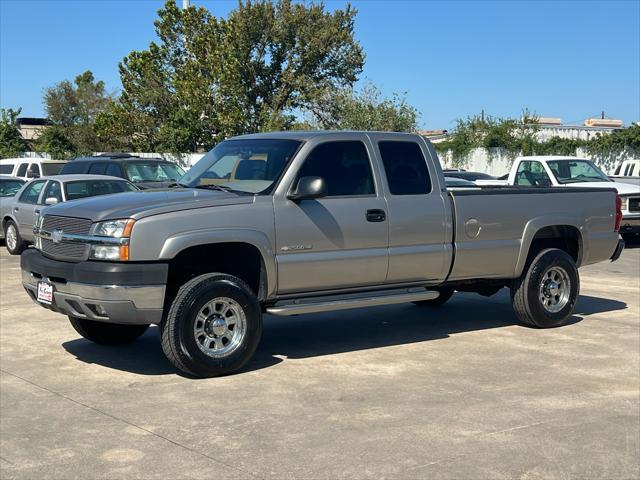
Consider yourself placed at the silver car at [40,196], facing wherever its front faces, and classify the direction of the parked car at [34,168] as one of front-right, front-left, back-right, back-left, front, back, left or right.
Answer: back-left

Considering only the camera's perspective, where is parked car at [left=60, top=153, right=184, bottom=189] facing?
facing the viewer and to the right of the viewer

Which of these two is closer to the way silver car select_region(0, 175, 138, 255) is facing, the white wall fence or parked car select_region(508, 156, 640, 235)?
the parked car

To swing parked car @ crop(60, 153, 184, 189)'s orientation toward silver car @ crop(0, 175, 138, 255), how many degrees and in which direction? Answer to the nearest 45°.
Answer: approximately 90° to its right

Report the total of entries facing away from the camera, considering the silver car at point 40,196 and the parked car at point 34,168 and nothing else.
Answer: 0

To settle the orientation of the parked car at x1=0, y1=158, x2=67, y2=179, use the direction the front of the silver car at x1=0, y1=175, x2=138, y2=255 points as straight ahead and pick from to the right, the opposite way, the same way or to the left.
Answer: the same way

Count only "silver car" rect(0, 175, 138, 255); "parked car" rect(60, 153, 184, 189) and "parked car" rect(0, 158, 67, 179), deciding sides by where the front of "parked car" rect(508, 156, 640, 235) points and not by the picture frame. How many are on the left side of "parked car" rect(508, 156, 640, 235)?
0

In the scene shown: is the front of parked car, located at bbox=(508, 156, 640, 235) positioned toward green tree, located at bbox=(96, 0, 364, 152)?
no

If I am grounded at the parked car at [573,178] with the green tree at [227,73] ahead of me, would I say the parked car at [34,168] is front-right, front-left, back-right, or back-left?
front-left

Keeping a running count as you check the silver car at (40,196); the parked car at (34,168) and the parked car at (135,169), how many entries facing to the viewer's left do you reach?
0

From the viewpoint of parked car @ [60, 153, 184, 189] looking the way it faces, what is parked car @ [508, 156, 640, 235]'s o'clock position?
parked car @ [508, 156, 640, 235] is roughly at 11 o'clock from parked car @ [60, 153, 184, 189].
